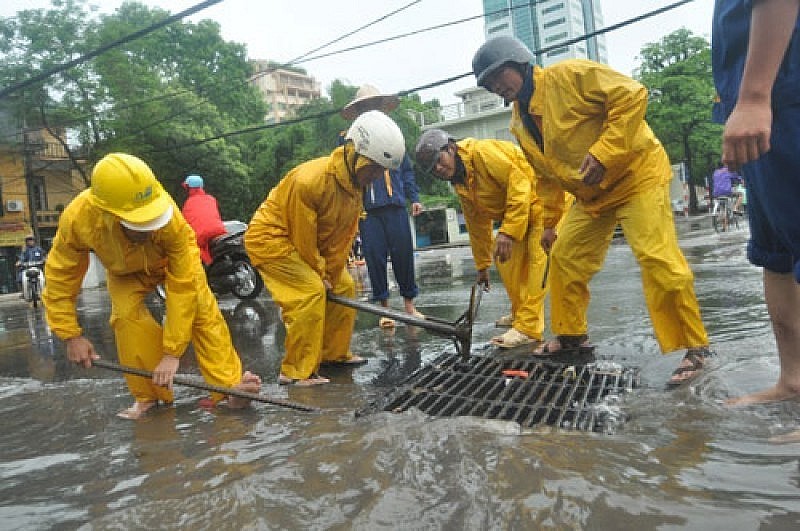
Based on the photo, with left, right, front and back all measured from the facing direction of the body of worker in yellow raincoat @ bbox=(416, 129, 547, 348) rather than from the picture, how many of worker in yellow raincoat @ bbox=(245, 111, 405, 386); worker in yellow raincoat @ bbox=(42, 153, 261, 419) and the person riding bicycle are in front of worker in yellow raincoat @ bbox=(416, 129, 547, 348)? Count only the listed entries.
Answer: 2

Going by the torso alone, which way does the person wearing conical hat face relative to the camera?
toward the camera

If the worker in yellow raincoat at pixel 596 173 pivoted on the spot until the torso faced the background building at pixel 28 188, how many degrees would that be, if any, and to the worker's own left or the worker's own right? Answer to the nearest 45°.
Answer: approximately 90° to the worker's own right

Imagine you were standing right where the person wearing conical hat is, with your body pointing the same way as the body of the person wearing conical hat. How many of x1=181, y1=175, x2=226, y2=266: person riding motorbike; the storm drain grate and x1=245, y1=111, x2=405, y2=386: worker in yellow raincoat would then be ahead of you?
2

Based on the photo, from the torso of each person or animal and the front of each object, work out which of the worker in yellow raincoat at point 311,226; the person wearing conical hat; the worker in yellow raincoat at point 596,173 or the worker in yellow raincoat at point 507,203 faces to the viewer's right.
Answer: the worker in yellow raincoat at point 311,226

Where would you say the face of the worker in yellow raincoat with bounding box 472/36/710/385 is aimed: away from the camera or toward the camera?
toward the camera

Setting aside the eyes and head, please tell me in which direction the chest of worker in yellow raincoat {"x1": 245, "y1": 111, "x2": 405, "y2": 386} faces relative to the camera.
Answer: to the viewer's right

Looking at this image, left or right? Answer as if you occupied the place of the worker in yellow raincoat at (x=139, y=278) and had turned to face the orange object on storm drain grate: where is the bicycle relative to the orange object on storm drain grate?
left

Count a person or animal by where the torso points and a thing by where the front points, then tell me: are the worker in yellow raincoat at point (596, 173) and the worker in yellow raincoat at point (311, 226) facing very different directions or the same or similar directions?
very different directions

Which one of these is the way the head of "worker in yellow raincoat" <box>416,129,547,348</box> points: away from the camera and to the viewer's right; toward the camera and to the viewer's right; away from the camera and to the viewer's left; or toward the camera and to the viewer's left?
toward the camera and to the viewer's left

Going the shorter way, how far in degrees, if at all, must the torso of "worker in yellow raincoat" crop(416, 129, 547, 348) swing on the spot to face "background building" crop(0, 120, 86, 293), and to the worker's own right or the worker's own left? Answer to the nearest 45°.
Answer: approximately 90° to the worker's own right

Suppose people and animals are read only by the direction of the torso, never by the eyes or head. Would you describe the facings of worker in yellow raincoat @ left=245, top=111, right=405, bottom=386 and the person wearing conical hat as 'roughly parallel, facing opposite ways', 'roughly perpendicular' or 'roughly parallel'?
roughly perpendicular

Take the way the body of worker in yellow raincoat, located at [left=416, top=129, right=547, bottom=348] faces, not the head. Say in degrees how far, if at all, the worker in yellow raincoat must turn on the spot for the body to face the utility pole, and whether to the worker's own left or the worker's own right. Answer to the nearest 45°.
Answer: approximately 90° to the worker's own right
